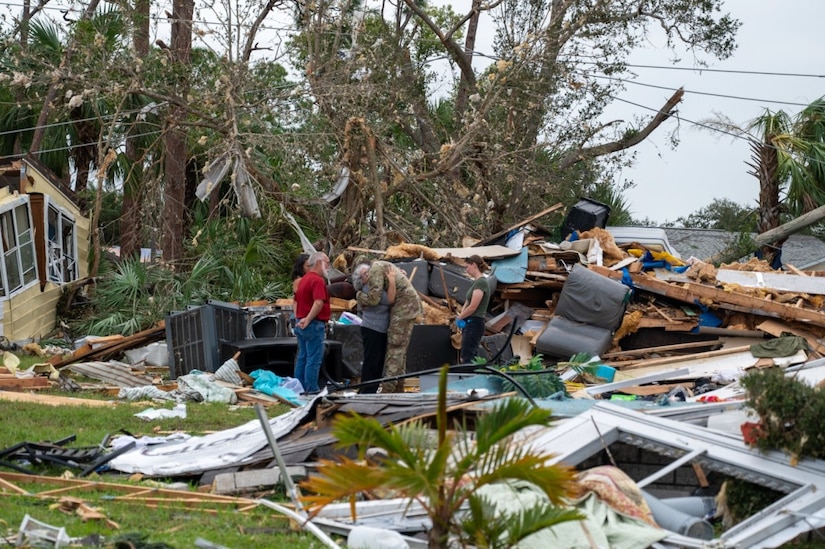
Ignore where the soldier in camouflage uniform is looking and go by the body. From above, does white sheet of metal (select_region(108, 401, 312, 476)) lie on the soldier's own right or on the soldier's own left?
on the soldier's own left

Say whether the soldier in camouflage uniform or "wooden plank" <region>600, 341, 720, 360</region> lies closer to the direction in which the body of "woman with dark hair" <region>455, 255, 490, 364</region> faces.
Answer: the soldier in camouflage uniform

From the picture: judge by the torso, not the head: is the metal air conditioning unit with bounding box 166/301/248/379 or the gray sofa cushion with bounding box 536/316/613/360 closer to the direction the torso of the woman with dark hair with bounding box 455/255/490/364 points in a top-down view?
the metal air conditioning unit

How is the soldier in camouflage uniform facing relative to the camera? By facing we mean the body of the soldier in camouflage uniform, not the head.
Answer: to the viewer's left

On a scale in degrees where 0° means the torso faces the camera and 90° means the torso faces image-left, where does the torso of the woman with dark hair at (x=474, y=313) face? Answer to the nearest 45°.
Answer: approximately 90°

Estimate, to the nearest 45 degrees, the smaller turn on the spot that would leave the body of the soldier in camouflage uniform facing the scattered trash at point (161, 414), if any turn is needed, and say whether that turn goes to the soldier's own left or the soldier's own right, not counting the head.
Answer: approximately 45° to the soldier's own left

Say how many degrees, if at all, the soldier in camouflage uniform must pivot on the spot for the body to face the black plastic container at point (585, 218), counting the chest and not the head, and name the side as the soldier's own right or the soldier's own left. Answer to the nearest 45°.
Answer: approximately 135° to the soldier's own right

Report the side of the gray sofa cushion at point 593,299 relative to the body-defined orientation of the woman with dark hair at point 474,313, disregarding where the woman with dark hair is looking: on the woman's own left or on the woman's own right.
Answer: on the woman's own right

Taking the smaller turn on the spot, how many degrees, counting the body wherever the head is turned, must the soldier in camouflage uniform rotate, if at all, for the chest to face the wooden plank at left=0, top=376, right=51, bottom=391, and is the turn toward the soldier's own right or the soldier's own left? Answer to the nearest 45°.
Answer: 0° — they already face it

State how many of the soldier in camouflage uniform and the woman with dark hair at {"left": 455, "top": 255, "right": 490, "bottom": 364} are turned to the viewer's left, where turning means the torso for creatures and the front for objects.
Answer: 2

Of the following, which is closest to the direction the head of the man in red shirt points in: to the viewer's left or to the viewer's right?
to the viewer's right
